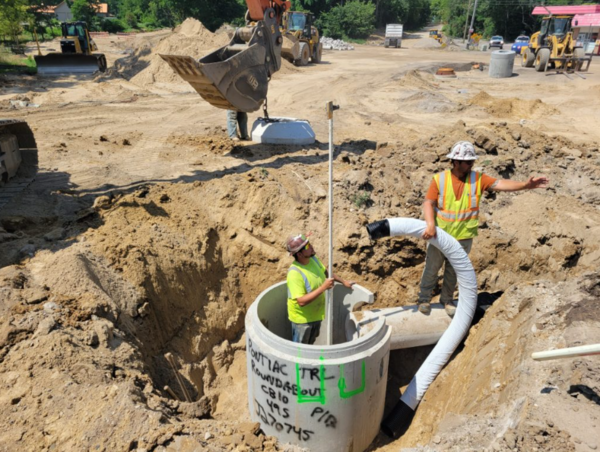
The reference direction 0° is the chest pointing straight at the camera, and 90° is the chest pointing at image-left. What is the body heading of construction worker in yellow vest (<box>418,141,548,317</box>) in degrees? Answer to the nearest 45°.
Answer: approximately 0°

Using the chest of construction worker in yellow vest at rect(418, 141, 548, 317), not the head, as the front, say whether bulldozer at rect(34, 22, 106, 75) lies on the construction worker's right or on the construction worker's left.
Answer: on the construction worker's right

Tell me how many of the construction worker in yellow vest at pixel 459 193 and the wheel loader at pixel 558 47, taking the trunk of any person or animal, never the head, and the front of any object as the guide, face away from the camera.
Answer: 0

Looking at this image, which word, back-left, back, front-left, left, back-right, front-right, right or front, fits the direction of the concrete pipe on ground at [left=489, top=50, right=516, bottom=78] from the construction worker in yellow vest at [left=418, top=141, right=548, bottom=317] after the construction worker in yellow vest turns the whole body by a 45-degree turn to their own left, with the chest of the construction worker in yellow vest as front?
back-left

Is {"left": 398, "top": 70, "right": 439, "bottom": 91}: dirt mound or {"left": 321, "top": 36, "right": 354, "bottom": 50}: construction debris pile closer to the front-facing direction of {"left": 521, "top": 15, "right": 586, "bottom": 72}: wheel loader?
the dirt mound

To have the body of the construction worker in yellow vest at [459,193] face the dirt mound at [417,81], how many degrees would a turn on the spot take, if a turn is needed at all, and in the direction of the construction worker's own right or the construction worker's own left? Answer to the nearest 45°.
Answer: approximately 180°

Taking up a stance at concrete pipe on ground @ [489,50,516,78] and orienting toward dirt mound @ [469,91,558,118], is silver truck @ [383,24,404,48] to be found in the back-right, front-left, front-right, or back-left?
back-right

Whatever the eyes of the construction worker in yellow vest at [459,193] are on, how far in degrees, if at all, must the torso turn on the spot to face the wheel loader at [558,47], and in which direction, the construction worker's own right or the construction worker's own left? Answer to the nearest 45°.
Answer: approximately 180°

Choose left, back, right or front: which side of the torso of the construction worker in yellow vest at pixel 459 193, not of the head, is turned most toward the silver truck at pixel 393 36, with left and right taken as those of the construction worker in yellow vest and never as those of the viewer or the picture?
back
